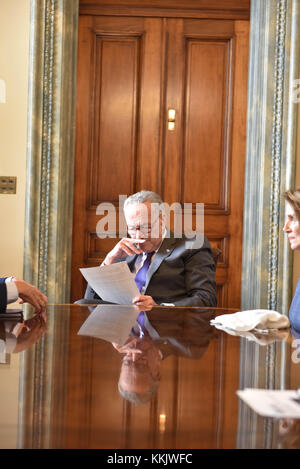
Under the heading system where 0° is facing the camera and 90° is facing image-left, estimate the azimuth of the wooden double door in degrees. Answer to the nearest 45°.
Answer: approximately 0°

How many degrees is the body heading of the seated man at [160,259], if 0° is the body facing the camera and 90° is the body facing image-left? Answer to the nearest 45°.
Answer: approximately 45°

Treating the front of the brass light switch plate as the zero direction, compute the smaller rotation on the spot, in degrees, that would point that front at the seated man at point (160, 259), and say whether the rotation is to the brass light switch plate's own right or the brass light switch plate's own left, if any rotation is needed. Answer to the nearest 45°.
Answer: approximately 45° to the brass light switch plate's own left

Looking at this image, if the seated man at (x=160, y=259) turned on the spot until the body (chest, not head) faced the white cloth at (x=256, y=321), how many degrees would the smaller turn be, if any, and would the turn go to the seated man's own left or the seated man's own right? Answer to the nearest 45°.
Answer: approximately 45° to the seated man's own left

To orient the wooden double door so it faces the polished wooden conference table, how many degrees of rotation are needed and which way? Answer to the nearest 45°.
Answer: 0° — it already faces it

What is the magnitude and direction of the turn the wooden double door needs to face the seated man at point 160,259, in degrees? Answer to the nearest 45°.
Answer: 0° — it already faces them

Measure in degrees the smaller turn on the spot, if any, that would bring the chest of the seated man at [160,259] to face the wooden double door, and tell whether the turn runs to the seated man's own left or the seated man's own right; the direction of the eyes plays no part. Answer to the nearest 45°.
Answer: approximately 135° to the seated man's own right

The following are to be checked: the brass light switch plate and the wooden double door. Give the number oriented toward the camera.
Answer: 2

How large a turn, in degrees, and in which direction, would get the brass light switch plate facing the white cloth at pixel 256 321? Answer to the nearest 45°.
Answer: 0° — it already faces it
